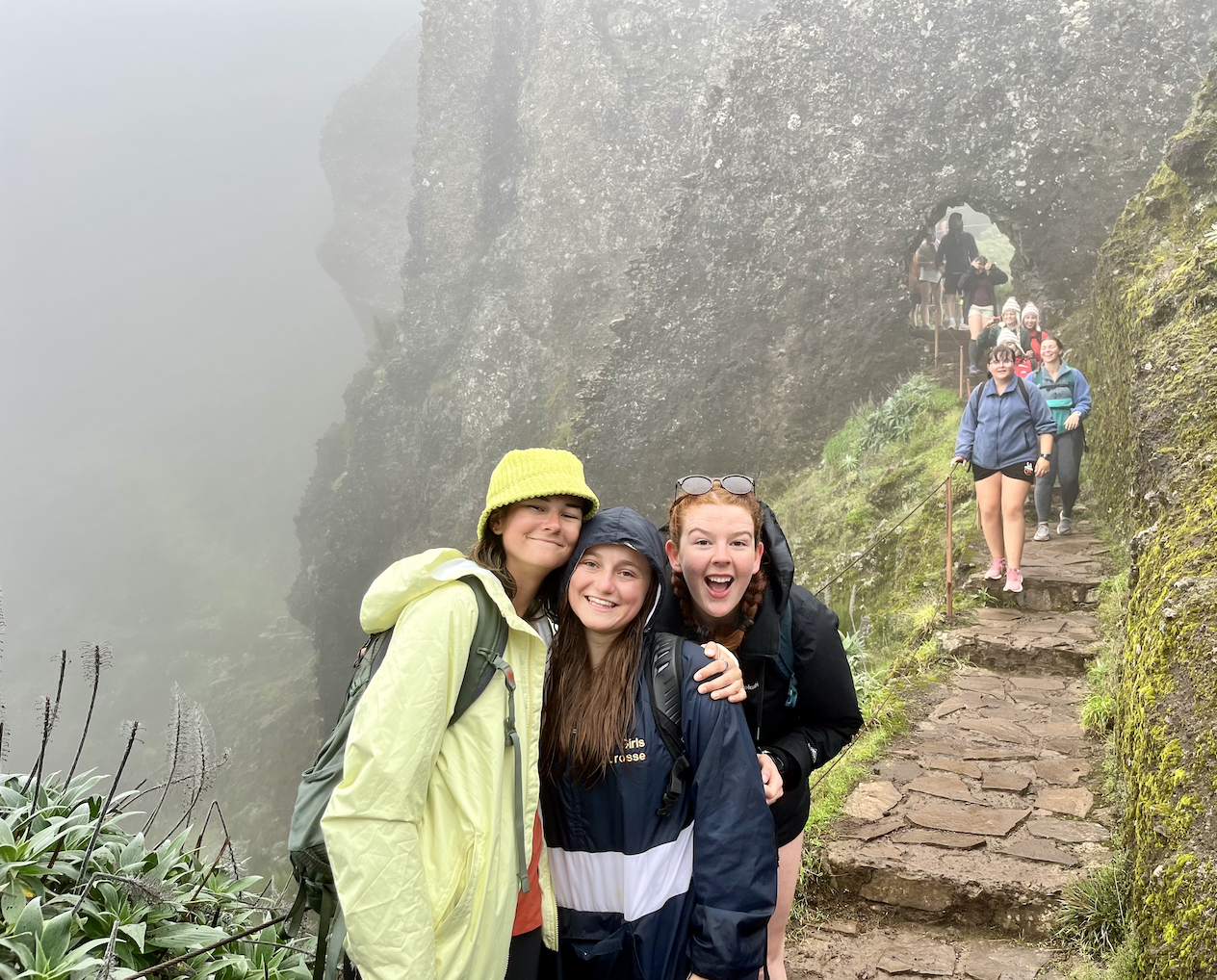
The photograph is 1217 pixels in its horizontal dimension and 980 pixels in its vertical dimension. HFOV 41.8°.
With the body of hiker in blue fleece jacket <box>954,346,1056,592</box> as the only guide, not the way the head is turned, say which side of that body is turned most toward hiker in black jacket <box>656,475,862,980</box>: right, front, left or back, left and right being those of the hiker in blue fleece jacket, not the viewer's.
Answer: front

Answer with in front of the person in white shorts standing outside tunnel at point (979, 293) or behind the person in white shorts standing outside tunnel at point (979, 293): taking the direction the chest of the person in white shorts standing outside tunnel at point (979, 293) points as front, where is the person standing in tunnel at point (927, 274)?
behind

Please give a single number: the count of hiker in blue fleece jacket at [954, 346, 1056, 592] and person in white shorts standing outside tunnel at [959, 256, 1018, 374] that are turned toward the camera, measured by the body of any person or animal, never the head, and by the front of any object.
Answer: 2

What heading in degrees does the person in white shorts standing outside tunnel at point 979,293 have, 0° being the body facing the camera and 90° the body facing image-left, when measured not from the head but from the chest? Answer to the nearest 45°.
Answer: approximately 0°

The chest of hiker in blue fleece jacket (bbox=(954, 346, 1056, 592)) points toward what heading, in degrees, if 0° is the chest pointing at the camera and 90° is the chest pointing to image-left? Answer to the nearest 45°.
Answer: approximately 0°

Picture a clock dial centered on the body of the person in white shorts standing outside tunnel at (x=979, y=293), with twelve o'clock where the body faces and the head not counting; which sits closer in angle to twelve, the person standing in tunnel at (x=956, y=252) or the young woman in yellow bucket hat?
the young woman in yellow bucket hat

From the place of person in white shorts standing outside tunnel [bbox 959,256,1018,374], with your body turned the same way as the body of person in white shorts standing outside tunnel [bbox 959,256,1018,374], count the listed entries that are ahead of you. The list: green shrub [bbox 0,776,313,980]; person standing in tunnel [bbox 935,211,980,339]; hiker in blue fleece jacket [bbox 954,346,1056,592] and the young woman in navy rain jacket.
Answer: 3

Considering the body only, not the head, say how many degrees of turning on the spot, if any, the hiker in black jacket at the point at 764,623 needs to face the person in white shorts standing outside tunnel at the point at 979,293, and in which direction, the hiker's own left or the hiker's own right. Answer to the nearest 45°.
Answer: approximately 135° to the hiker's own right
